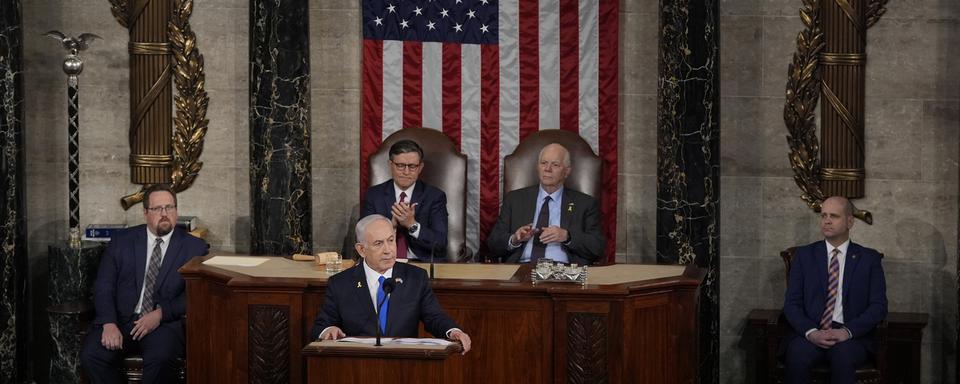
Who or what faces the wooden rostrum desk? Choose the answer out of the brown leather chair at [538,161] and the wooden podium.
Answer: the brown leather chair

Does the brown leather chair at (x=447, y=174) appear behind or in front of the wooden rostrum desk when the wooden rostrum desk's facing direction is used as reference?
behind

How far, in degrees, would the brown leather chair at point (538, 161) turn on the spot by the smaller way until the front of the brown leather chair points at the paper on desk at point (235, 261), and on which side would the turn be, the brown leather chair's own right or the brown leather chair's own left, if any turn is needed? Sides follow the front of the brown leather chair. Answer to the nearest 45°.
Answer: approximately 45° to the brown leather chair's own right

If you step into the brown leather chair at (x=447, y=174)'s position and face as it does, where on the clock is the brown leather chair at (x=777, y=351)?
the brown leather chair at (x=777, y=351) is roughly at 10 o'clock from the brown leather chair at (x=447, y=174).

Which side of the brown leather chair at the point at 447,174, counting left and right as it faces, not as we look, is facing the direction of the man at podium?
front

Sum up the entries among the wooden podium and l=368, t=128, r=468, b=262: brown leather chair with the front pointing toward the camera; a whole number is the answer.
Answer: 2

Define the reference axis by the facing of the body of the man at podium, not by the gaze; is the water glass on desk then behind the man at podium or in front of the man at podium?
behind

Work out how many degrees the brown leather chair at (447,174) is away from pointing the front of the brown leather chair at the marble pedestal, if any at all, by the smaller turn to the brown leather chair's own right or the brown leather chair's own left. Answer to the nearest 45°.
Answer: approximately 90° to the brown leather chair's own right

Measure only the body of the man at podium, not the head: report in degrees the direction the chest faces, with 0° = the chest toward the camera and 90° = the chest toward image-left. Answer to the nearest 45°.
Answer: approximately 0°

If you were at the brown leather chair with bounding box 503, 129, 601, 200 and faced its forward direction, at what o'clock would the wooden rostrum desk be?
The wooden rostrum desk is roughly at 12 o'clock from the brown leather chair.
